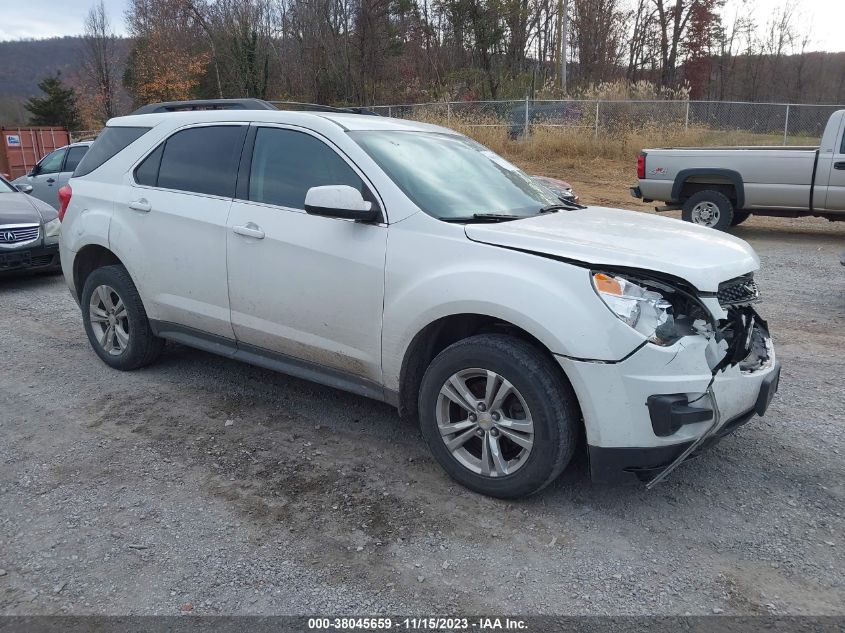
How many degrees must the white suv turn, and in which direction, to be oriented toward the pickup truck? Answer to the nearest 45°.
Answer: approximately 90° to its left

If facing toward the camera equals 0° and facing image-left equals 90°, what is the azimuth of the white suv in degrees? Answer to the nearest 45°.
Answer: approximately 315°

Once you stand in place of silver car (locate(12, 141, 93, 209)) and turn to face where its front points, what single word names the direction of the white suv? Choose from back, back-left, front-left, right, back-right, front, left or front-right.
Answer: left

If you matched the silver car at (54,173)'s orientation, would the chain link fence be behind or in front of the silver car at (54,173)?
behind

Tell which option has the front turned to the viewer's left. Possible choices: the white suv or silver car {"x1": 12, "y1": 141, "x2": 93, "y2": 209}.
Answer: the silver car

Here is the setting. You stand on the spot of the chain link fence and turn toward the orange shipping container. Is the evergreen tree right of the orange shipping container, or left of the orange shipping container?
right

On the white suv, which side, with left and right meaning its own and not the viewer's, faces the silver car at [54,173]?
back

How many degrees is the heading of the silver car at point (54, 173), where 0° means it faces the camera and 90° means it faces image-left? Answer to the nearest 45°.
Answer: approximately 90°

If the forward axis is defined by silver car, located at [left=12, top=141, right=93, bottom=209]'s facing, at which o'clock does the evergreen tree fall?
The evergreen tree is roughly at 3 o'clock from the silver car.

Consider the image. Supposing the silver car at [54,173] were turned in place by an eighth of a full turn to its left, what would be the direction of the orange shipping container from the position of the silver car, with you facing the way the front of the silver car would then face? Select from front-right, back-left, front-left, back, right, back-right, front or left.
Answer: back-right

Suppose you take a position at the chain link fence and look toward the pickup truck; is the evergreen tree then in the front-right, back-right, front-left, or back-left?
back-right

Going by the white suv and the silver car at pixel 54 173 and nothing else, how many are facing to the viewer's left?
1

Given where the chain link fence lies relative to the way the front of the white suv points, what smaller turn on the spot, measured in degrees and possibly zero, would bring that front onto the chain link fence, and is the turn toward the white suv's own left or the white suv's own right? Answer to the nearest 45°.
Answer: approximately 135° to the white suv's own left
